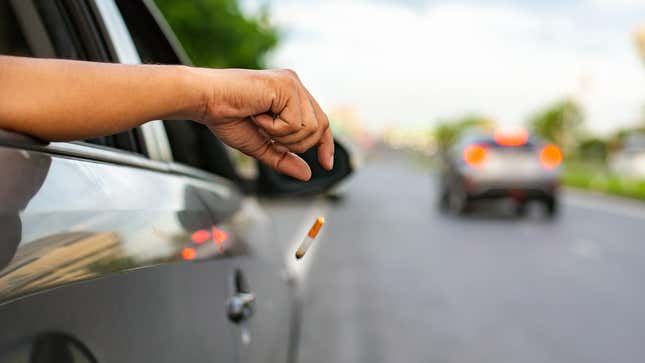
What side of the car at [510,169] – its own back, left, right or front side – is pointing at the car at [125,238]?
back

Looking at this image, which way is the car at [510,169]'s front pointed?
away from the camera

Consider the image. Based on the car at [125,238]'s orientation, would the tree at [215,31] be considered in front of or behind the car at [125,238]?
in front

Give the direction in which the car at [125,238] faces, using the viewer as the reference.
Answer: facing away from the viewer and to the right of the viewer

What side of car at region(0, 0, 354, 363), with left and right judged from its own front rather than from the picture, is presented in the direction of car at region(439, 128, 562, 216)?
front

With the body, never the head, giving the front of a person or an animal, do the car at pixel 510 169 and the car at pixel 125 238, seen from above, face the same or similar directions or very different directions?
same or similar directions

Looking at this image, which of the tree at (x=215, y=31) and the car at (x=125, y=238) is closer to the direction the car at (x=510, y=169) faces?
the tree

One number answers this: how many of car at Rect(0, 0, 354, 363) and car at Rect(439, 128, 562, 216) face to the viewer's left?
0
